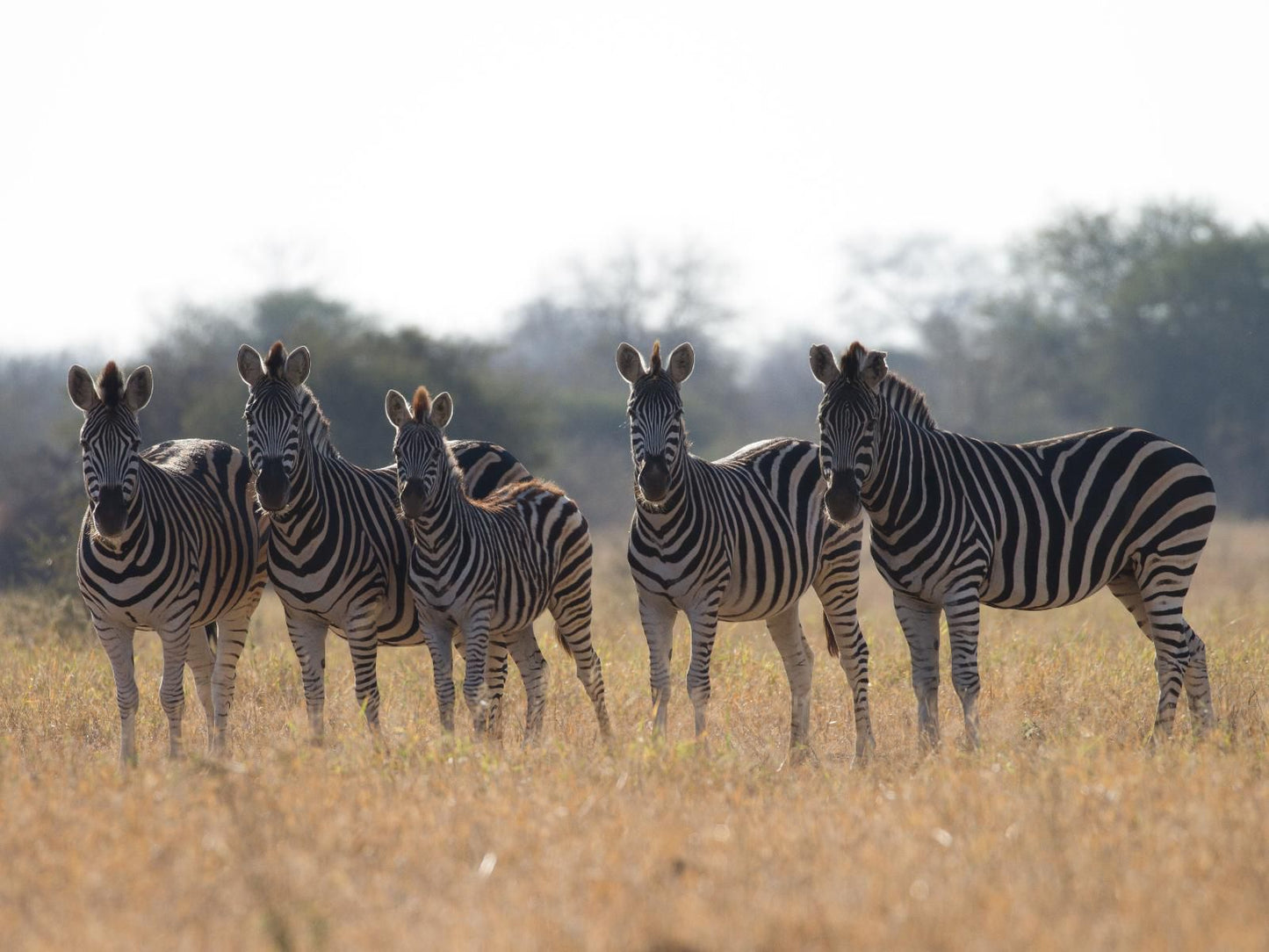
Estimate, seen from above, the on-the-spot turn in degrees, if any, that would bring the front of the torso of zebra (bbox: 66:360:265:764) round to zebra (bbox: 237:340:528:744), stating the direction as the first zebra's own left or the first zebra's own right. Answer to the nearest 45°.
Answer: approximately 135° to the first zebra's own left

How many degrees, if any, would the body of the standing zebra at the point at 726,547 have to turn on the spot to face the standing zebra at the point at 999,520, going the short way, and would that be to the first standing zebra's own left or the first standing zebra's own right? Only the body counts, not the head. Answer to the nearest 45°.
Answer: approximately 135° to the first standing zebra's own left

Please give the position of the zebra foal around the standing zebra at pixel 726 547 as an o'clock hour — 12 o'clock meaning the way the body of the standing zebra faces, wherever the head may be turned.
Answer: The zebra foal is roughly at 1 o'clock from the standing zebra.

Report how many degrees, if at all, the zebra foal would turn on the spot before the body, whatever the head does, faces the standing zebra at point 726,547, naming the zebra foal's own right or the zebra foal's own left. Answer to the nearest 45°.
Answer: approximately 135° to the zebra foal's own left

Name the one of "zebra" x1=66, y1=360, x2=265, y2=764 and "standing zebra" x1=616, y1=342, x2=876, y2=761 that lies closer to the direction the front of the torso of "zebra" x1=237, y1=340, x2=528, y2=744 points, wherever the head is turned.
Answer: the zebra

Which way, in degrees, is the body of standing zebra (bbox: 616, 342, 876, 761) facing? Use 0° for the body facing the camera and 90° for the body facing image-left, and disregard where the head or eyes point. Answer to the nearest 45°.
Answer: approximately 45°

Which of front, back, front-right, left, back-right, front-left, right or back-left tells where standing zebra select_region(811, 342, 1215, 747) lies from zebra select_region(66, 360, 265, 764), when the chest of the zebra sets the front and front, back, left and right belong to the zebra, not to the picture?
back-left

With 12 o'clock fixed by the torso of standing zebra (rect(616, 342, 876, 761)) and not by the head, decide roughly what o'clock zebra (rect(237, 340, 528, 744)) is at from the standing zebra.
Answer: The zebra is roughly at 1 o'clock from the standing zebra.

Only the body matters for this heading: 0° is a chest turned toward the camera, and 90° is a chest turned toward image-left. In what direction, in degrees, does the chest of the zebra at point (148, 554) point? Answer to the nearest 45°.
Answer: approximately 45°

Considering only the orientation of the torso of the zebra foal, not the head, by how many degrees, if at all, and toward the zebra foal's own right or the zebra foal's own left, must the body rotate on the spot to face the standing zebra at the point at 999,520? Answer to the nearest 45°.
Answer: approximately 135° to the zebra foal's own left

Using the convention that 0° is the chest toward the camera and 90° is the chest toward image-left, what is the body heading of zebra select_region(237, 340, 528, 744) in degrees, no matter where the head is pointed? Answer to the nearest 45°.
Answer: approximately 45°
